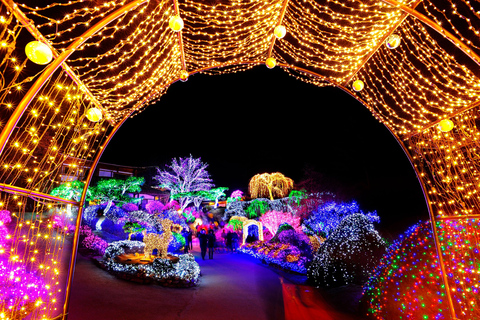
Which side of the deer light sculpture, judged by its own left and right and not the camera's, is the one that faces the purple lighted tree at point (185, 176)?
left

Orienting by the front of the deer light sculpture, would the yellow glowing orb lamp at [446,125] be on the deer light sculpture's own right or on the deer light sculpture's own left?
on the deer light sculpture's own right

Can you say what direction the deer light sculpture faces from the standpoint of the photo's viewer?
facing to the right of the viewer

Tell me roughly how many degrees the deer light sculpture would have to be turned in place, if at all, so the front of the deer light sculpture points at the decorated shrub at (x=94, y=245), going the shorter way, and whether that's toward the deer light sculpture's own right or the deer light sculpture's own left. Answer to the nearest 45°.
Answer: approximately 135° to the deer light sculpture's own left

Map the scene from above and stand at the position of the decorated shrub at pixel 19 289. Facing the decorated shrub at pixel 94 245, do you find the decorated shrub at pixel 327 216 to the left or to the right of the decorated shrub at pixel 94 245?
right

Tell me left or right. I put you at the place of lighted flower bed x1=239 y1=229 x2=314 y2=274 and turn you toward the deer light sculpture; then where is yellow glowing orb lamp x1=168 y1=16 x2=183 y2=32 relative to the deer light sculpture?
left

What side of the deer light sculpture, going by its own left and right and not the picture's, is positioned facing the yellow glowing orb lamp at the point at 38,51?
right

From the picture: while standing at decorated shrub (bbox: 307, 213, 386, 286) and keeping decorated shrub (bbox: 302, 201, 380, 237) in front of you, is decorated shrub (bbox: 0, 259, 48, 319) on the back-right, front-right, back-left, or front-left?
back-left
